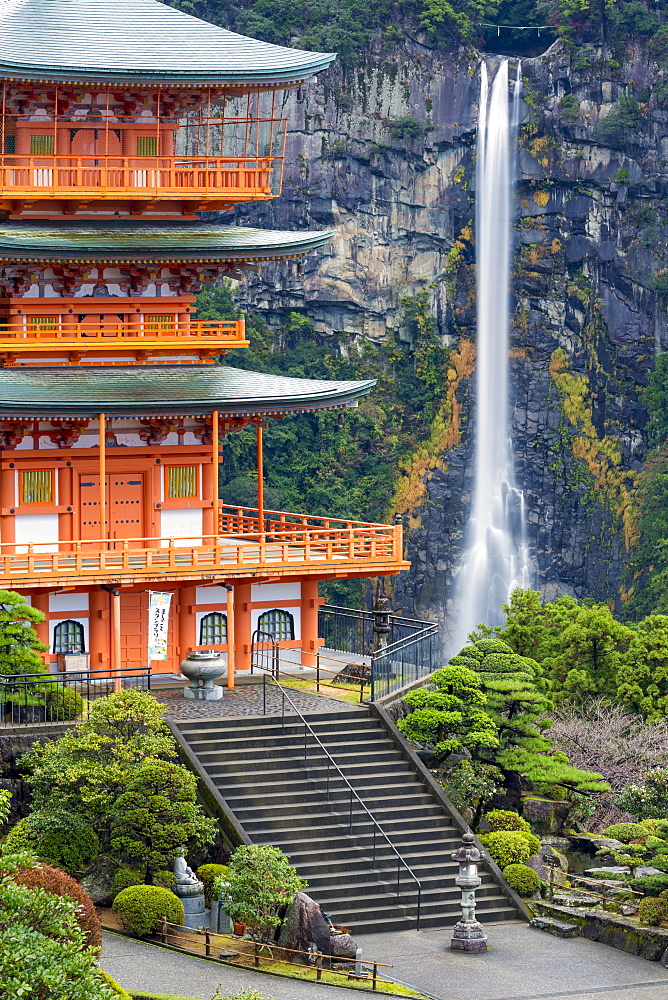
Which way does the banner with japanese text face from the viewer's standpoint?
toward the camera

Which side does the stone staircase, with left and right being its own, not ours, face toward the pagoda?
back

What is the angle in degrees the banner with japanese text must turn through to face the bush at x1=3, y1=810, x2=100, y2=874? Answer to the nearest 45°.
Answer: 0° — it already faces it

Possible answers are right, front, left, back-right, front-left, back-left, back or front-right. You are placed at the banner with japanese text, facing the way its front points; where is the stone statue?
front

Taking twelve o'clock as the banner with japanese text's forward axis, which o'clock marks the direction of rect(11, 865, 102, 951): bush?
The bush is roughly at 12 o'clock from the banner with japanese text.

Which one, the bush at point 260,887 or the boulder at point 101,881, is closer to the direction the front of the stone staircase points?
the bush

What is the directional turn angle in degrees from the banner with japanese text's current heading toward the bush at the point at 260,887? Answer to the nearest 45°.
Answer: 0° — it already faces it

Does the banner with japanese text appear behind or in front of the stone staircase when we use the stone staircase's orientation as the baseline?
behind

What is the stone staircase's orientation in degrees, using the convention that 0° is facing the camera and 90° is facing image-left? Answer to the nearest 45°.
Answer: approximately 315°

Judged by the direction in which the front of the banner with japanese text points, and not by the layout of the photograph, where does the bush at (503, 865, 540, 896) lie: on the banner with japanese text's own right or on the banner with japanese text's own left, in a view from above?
on the banner with japanese text's own left

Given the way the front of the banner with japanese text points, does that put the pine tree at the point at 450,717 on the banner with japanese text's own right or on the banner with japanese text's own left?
on the banner with japanese text's own left

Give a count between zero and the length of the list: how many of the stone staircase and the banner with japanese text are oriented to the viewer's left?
0

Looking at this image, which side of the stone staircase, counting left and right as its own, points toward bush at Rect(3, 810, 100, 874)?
right

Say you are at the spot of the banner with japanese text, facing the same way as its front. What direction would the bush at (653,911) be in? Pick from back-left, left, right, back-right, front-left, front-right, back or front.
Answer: front-left

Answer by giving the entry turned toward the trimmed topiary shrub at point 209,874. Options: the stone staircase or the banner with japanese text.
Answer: the banner with japanese text

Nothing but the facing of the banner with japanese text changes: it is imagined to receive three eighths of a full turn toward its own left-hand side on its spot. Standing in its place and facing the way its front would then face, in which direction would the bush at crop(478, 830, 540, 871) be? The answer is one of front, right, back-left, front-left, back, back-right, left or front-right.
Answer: right

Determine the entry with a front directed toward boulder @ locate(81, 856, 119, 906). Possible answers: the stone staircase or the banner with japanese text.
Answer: the banner with japanese text
